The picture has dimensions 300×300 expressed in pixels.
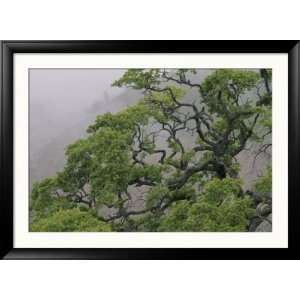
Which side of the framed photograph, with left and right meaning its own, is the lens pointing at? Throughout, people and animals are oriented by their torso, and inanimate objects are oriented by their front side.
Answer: front
